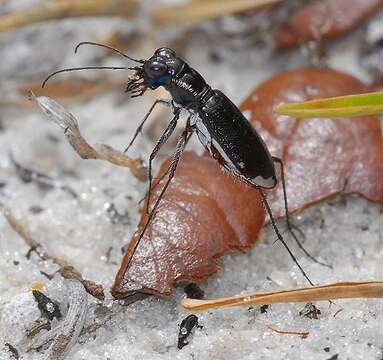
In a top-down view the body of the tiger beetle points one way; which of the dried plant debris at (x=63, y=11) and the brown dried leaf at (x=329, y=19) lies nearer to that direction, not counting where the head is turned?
the dried plant debris

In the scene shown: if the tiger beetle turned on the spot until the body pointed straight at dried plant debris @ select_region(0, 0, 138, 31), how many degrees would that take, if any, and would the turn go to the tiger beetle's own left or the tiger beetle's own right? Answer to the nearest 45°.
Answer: approximately 45° to the tiger beetle's own right

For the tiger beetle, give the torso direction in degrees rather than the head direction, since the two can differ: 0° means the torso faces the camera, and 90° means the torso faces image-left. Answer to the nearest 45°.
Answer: approximately 90°

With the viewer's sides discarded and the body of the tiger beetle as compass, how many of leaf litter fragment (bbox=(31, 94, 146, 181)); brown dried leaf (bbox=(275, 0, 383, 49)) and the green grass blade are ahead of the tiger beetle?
1

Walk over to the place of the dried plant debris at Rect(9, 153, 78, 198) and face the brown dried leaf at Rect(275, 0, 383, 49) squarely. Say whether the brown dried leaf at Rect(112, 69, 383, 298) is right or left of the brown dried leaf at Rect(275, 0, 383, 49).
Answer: right

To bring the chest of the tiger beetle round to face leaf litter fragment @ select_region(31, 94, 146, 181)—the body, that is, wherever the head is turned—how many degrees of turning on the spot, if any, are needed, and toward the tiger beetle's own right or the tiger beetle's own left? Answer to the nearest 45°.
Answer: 0° — it already faces it
